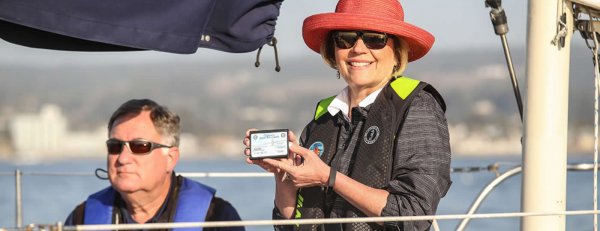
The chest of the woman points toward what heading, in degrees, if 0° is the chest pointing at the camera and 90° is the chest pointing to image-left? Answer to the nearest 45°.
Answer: approximately 45°

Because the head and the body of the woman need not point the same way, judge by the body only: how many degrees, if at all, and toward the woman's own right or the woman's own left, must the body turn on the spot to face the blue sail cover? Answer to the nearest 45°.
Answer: approximately 45° to the woman's own right

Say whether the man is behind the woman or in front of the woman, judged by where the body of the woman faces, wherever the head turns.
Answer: in front

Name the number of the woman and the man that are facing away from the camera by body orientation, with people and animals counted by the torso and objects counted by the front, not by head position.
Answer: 0

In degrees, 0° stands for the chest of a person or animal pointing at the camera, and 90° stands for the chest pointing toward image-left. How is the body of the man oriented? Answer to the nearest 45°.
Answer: approximately 45°
